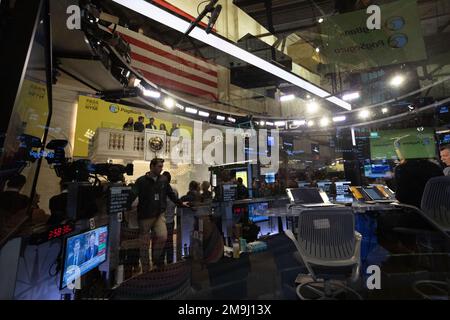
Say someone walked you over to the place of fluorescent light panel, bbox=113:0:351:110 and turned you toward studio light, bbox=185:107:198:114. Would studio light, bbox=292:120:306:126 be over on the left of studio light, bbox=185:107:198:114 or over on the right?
right

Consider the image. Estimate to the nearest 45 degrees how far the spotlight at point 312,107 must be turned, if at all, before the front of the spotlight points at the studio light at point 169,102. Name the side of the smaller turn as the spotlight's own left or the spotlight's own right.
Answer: approximately 45° to the spotlight's own right

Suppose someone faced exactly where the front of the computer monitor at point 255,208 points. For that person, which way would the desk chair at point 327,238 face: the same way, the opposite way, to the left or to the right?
the opposite way

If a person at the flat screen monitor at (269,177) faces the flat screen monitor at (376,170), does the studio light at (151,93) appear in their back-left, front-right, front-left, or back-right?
back-right

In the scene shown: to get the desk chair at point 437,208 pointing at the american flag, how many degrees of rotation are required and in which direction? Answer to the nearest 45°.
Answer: approximately 45° to its left

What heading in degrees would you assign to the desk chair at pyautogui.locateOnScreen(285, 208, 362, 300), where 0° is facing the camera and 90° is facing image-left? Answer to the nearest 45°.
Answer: approximately 180°

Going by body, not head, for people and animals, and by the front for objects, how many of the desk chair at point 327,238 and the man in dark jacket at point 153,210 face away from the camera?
1

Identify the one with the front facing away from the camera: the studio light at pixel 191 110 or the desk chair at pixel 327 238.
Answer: the desk chair
